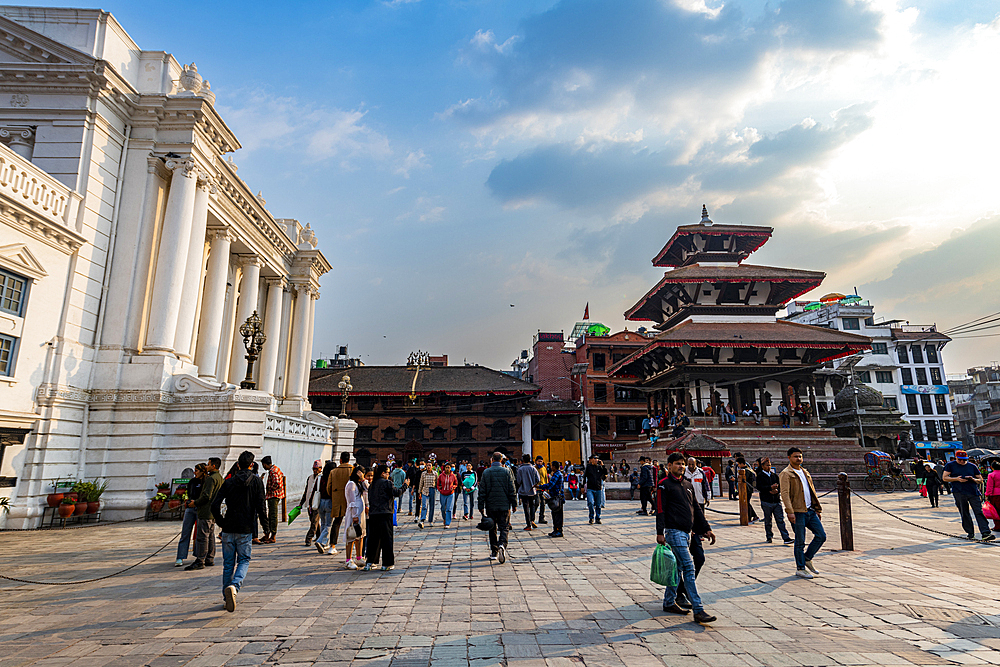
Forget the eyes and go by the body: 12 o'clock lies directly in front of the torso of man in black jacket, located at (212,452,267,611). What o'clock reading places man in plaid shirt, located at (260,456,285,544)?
The man in plaid shirt is roughly at 12 o'clock from the man in black jacket.

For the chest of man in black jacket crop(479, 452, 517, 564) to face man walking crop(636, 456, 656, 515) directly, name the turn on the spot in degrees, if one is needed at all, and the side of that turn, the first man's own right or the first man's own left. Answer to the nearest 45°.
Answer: approximately 45° to the first man's own right

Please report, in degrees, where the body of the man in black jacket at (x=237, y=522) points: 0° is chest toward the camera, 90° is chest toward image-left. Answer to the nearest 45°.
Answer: approximately 180°

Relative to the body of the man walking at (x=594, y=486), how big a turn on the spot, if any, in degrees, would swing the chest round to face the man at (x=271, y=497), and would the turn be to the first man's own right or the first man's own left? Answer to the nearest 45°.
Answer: approximately 45° to the first man's own right

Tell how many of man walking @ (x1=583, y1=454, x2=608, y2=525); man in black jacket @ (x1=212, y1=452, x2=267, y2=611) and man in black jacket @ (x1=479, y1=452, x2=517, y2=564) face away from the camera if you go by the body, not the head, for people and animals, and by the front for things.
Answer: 2

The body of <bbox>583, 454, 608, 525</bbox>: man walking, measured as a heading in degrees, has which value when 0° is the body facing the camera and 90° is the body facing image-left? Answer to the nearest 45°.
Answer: approximately 0°

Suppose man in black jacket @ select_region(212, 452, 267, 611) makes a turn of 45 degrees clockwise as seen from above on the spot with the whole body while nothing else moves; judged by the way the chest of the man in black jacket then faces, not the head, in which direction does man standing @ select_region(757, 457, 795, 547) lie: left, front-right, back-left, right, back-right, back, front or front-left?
front-right

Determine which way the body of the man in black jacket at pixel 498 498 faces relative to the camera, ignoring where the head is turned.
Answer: away from the camera

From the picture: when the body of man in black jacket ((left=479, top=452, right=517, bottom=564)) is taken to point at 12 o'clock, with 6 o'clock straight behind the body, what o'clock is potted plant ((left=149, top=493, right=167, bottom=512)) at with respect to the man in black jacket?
The potted plant is roughly at 10 o'clock from the man in black jacket.

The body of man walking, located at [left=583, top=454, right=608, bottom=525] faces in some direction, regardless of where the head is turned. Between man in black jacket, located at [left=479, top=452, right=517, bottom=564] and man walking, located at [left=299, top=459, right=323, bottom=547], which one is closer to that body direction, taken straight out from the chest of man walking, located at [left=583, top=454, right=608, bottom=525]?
the man in black jacket

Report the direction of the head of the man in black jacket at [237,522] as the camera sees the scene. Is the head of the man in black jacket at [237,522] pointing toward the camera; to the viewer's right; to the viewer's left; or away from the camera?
away from the camera

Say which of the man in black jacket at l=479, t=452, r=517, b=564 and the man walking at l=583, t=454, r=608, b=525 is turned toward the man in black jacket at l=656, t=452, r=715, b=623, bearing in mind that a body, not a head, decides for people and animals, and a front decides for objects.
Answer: the man walking

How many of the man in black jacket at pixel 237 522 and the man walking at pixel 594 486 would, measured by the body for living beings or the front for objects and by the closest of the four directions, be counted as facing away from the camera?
1
